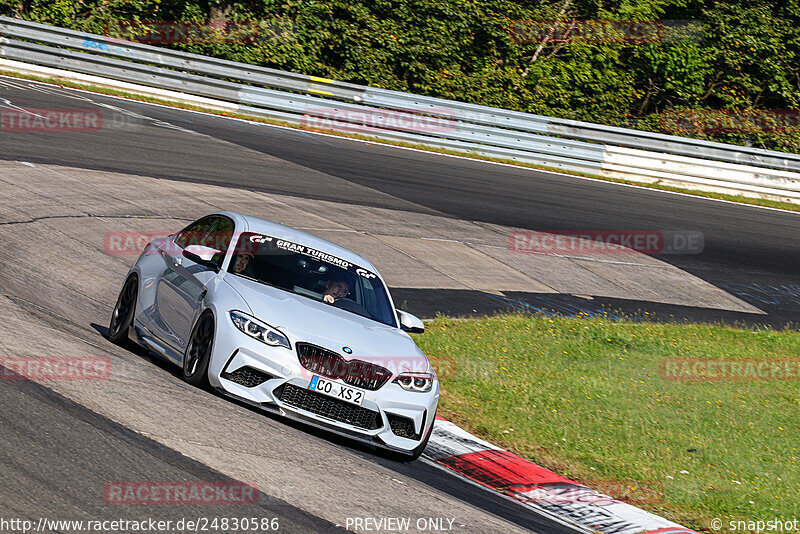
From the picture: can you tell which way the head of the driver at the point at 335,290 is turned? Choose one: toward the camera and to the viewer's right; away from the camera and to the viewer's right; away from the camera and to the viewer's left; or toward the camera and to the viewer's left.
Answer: toward the camera and to the viewer's right

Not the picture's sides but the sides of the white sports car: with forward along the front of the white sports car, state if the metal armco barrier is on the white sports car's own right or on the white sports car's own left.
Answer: on the white sports car's own left

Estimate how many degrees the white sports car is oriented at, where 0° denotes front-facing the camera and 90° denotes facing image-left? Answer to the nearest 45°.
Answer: approximately 315°
